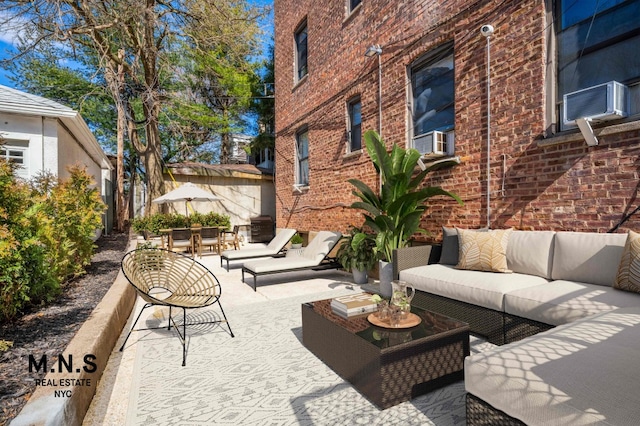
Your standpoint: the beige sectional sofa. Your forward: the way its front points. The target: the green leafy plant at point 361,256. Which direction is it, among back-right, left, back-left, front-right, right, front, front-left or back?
right

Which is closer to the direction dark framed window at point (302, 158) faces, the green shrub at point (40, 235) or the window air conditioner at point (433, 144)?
the green shrub

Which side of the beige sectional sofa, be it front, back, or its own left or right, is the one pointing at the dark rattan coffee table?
front

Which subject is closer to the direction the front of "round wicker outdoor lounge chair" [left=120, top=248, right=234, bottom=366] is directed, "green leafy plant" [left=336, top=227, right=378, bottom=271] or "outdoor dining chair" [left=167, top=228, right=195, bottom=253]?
the green leafy plant

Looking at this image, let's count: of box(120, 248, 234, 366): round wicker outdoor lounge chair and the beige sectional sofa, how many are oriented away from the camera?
0

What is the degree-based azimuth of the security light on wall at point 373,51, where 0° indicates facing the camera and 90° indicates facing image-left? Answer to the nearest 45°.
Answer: approximately 45°
